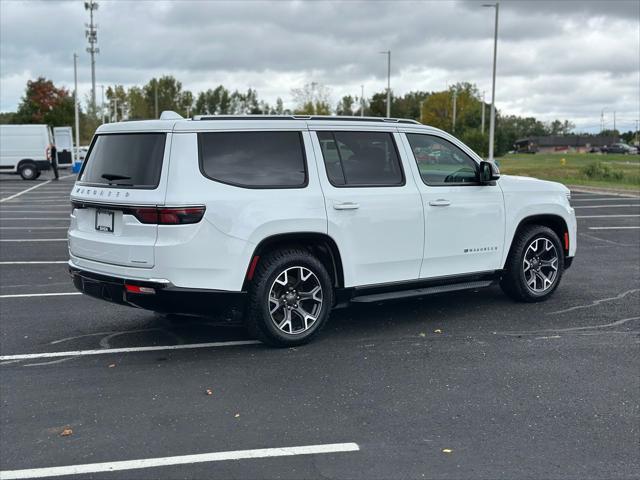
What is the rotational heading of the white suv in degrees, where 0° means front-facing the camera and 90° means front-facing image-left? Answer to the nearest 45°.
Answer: approximately 225°

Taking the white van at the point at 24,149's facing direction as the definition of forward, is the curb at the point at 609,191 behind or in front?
behind

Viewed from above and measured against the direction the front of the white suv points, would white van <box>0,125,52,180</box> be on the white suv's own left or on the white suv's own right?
on the white suv's own left

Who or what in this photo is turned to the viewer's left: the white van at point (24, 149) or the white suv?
the white van

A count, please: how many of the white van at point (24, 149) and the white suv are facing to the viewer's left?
1

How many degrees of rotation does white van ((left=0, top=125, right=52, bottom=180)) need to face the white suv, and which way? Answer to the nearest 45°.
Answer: approximately 90° to its left

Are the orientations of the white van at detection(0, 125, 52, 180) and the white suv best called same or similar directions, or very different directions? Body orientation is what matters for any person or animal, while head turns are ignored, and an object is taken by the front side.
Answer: very different directions

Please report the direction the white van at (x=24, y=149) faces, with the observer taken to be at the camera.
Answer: facing to the left of the viewer
